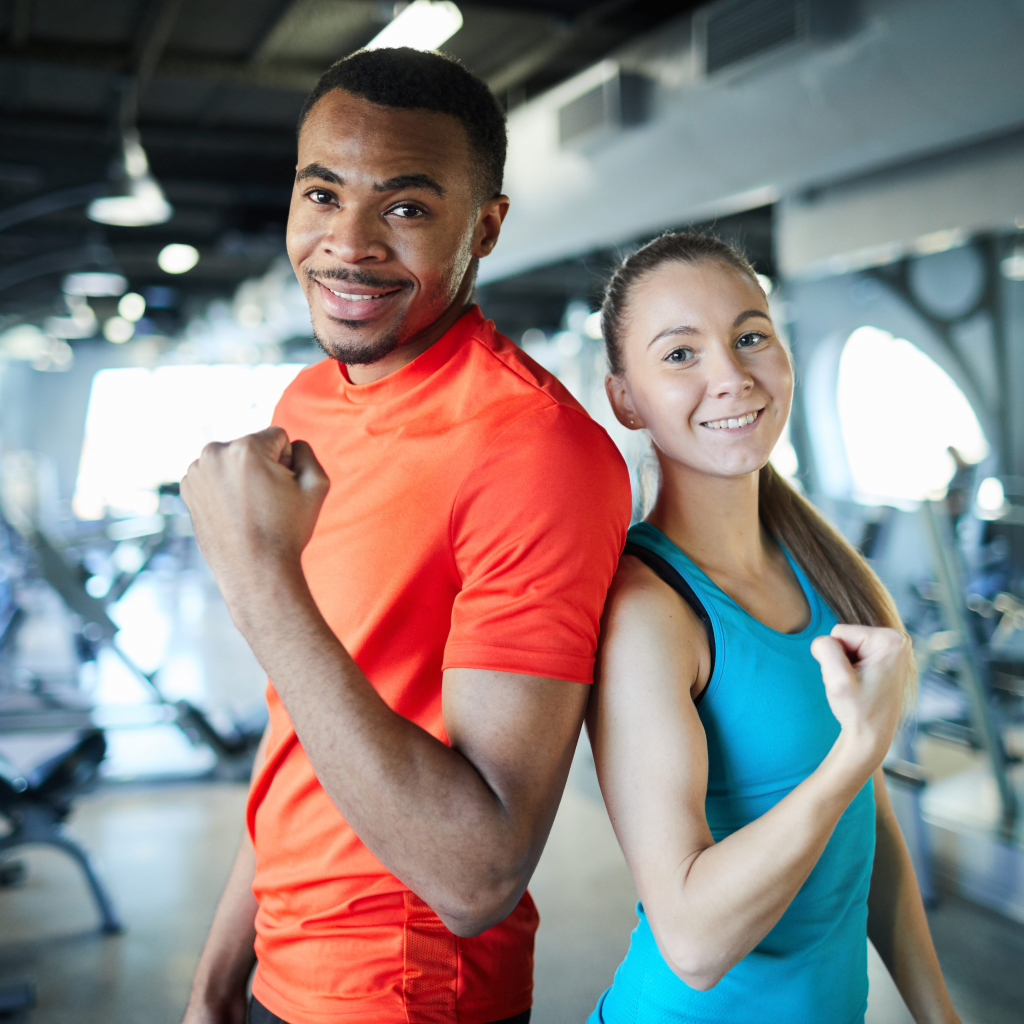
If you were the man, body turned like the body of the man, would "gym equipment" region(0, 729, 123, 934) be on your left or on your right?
on your right

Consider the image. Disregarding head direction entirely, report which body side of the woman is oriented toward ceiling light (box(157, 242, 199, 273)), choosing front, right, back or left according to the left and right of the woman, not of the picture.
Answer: back

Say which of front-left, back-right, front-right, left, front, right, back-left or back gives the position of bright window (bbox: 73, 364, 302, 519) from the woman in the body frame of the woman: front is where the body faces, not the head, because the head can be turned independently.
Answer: back

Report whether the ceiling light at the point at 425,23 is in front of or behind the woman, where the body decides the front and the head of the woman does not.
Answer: behind

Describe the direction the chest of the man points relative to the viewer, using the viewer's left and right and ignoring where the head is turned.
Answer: facing the viewer and to the left of the viewer

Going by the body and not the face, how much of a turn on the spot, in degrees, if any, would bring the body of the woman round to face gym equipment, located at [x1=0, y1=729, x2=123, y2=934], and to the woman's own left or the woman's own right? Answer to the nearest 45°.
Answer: approximately 180°

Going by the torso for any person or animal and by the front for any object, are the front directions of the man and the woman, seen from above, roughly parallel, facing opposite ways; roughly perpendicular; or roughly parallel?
roughly perpendicular

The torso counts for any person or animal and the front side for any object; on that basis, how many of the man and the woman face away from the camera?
0

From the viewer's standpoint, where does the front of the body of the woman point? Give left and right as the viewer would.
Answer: facing the viewer and to the right of the viewer

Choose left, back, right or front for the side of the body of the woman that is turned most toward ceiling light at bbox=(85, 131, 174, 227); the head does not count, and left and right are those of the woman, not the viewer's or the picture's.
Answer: back
